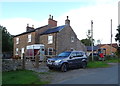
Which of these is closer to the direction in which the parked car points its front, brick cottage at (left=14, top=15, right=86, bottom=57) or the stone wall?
the stone wall

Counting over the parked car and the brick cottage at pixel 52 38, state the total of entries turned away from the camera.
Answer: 0

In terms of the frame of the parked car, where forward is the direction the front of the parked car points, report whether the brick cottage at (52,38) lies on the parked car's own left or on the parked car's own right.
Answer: on the parked car's own right

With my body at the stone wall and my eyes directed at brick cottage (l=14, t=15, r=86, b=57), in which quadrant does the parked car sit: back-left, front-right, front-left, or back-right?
front-right

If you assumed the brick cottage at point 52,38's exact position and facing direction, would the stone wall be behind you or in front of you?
in front

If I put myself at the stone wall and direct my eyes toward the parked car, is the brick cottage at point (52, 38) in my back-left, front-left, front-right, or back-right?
front-left

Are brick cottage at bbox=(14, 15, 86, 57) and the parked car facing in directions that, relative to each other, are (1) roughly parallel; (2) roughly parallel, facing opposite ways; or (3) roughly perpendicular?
roughly parallel

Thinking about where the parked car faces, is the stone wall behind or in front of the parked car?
in front

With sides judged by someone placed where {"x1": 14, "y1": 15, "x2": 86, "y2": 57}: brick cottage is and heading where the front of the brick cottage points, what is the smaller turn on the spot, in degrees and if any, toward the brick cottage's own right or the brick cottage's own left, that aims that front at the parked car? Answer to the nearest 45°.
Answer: approximately 45° to the brick cottage's own left
